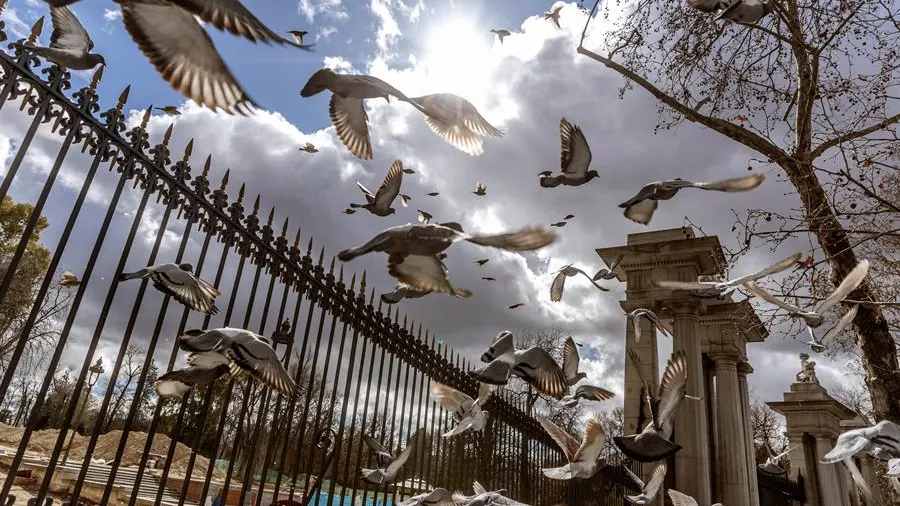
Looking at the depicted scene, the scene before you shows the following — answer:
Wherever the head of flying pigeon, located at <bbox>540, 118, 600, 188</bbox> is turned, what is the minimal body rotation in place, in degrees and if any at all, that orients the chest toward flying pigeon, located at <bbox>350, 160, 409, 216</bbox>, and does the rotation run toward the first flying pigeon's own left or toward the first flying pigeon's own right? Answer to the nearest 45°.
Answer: approximately 135° to the first flying pigeon's own right

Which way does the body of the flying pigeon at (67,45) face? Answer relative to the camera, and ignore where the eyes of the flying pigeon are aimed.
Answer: to the viewer's right

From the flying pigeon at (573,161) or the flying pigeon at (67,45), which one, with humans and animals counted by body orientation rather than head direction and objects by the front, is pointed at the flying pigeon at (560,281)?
the flying pigeon at (67,45)

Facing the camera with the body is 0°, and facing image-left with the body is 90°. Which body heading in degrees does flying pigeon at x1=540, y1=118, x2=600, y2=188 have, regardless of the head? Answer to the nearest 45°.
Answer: approximately 270°

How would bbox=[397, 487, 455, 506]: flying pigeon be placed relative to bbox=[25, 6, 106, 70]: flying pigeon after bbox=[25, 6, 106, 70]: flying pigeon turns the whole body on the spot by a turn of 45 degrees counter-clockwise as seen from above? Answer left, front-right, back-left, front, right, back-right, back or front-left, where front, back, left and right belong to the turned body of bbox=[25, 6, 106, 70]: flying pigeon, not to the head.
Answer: front-right

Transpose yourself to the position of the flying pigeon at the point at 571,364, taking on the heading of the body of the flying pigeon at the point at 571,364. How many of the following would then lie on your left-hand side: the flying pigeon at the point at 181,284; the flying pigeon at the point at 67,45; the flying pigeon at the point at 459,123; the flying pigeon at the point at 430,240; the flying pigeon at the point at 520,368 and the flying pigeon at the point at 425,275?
0

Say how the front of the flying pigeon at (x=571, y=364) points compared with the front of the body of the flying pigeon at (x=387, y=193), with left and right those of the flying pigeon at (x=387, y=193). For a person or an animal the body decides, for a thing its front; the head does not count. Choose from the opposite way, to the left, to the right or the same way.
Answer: the same way
